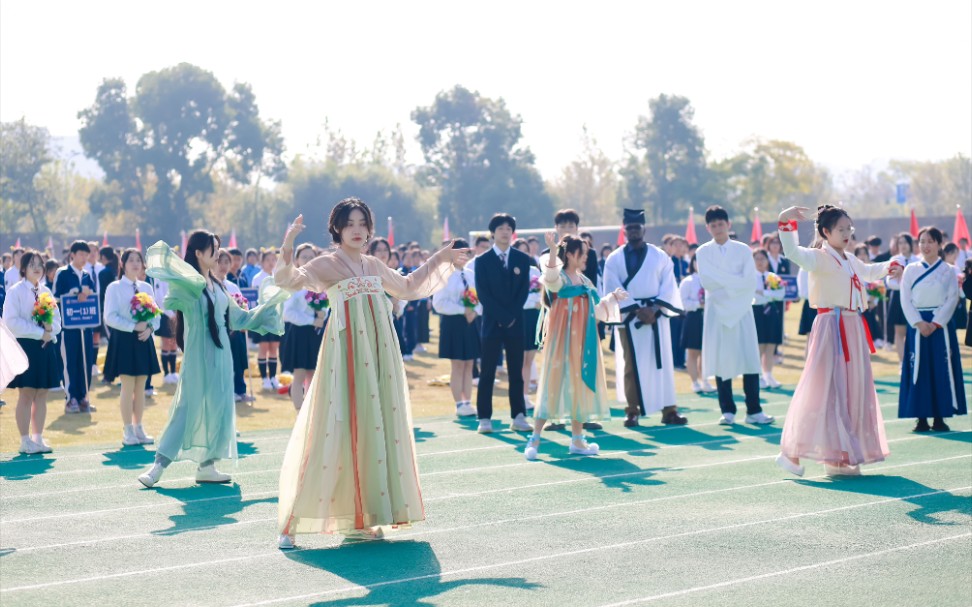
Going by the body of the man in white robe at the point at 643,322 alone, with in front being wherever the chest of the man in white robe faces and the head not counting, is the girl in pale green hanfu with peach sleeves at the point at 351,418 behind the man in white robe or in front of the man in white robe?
in front

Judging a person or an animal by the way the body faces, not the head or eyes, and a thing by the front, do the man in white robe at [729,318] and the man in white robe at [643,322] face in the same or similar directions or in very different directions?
same or similar directions

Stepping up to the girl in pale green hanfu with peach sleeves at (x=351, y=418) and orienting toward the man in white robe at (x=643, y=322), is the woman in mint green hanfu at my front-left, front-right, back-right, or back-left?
front-left

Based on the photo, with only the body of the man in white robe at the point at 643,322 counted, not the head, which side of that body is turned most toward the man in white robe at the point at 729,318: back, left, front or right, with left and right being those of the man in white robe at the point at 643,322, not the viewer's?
left

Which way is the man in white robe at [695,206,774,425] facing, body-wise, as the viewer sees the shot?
toward the camera

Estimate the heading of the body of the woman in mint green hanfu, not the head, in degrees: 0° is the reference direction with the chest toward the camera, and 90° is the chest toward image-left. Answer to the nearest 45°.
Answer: approximately 315°

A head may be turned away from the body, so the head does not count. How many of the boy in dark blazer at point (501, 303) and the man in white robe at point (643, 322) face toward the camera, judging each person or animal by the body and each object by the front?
2

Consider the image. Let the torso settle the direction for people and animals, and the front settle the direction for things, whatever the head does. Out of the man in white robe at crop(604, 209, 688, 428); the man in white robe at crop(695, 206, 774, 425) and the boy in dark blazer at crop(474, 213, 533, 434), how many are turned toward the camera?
3

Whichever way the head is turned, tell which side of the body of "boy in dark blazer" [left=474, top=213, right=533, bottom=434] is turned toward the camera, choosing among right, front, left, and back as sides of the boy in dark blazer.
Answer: front

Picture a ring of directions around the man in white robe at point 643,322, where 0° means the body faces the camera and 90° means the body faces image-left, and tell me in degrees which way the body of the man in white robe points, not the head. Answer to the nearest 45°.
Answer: approximately 0°
